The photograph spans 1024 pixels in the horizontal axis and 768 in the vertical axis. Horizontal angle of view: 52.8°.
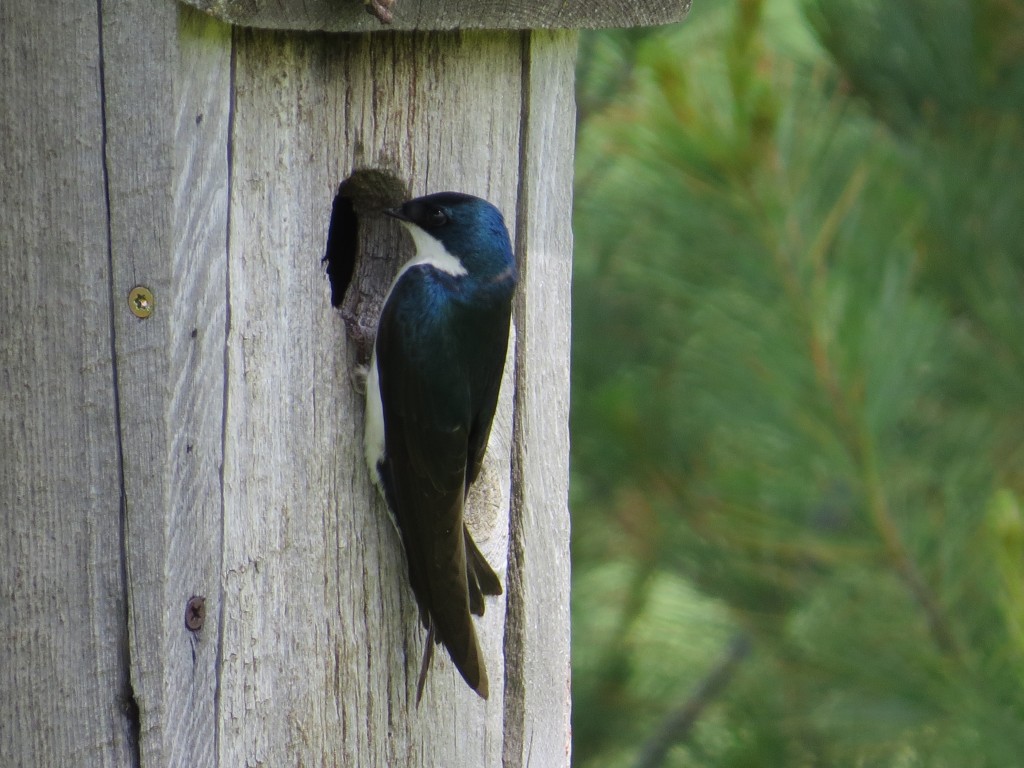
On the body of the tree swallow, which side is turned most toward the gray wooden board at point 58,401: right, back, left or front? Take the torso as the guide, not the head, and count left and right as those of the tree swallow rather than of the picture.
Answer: left

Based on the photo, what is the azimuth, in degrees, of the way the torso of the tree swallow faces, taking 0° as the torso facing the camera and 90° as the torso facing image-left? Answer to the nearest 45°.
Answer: approximately 135°
